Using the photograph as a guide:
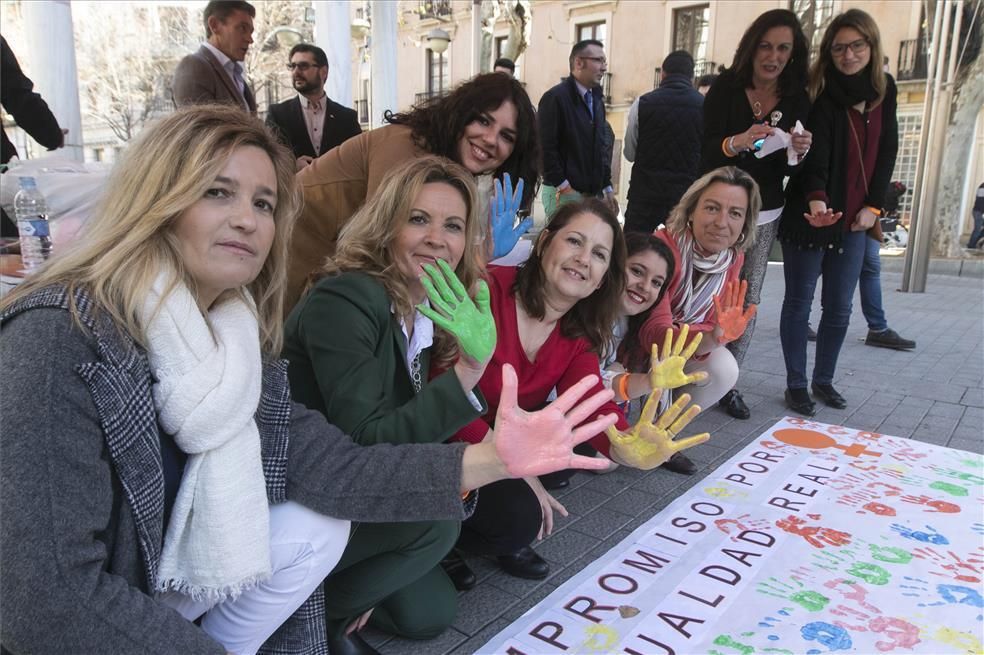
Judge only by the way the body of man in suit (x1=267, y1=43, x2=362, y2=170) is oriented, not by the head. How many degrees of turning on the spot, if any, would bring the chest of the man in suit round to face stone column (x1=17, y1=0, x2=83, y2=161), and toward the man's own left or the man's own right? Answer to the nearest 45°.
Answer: approximately 135° to the man's own right

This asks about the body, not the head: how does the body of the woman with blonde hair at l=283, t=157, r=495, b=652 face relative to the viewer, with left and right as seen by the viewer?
facing the viewer and to the right of the viewer

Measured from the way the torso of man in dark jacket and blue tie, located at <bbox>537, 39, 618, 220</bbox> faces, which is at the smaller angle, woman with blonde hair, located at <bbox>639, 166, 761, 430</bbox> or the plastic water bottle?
the woman with blonde hair

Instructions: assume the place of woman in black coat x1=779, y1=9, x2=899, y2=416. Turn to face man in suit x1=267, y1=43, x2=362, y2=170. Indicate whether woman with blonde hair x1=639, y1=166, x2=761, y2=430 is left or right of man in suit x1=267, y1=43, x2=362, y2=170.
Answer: left

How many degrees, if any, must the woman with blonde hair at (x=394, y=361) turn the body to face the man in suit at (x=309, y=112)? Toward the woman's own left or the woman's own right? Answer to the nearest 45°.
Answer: approximately 135° to the woman's own left

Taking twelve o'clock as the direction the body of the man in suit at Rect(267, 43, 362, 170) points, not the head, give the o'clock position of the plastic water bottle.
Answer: The plastic water bottle is roughly at 1 o'clock from the man in suit.

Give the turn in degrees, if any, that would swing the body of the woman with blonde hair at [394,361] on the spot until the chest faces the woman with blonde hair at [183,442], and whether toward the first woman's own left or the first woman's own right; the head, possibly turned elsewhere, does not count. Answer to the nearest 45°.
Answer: approximately 90° to the first woman's own right

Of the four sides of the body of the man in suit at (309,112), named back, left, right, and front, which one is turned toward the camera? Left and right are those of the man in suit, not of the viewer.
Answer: front

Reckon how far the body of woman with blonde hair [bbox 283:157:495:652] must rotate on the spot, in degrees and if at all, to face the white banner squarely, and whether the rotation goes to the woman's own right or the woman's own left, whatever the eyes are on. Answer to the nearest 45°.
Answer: approximately 45° to the woman's own left

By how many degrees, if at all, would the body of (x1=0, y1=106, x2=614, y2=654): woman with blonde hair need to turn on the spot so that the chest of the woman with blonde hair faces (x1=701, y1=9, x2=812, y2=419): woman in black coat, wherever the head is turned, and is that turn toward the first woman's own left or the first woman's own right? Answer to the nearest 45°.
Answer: approximately 90° to the first woman's own left

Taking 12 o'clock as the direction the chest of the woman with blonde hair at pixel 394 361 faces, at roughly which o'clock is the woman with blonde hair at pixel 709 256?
the woman with blonde hair at pixel 709 256 is roughly at 9 o'clock from the woman with blonde hair at pixel 394 361.

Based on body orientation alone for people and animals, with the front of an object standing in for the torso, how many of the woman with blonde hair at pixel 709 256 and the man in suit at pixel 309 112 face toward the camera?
2

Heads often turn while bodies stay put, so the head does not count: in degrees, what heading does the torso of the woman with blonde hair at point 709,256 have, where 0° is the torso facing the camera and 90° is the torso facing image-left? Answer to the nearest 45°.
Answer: approximately 0°

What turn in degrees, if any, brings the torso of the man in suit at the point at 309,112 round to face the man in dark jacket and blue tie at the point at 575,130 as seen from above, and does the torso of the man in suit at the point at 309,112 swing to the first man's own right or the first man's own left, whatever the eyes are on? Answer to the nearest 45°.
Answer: approximately 90° to the first man's own left
